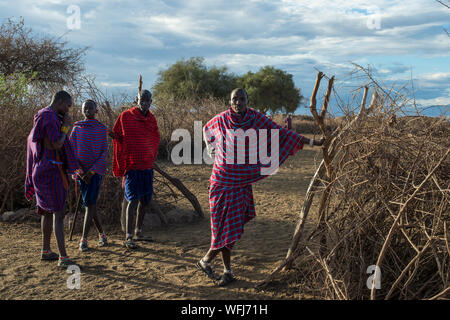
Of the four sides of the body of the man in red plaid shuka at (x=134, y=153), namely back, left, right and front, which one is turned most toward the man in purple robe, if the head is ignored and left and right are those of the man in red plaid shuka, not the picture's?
right

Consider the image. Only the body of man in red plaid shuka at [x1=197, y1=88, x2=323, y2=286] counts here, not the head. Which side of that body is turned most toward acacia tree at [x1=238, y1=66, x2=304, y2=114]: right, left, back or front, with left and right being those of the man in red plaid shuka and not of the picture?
back

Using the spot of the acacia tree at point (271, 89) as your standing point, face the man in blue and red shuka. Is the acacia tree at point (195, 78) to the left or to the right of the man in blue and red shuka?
right

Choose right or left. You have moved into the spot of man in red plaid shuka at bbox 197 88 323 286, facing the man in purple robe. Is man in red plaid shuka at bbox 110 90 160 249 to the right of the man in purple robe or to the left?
right

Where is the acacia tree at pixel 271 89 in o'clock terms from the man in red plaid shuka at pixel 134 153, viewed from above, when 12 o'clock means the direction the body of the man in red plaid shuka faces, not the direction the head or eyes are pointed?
The acacia tree is roughly at 8 o'clock from the man in red plaid shuka.

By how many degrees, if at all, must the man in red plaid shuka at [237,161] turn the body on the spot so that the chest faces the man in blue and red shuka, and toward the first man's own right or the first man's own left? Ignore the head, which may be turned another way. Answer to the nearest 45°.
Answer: approximately 135° to the first man's own right

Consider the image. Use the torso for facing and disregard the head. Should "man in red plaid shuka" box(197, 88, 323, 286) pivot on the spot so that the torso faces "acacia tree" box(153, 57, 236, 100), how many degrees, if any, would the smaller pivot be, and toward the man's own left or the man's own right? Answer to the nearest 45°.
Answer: approximately 180°

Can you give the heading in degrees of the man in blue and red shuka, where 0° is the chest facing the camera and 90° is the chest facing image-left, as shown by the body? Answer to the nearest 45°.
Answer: approximately 0°

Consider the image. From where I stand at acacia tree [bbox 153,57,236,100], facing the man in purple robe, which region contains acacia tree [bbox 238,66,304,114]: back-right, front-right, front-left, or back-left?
back-left

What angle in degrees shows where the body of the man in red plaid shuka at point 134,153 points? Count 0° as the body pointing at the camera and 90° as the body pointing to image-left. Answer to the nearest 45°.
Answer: approximately 315°

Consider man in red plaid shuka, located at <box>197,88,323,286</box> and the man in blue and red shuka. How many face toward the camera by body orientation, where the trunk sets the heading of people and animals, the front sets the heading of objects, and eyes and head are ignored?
2

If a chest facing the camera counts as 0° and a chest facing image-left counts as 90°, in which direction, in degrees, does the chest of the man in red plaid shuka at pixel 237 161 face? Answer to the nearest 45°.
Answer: approximately 0°

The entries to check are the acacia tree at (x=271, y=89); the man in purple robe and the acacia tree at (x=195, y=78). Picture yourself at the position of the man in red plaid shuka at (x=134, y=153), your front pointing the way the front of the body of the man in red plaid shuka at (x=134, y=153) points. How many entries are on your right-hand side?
1
